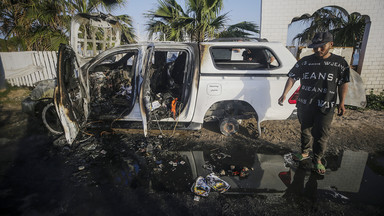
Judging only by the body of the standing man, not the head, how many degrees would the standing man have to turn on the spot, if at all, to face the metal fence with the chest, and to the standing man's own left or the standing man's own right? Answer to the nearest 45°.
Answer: approximately 90° to the standing man's own right

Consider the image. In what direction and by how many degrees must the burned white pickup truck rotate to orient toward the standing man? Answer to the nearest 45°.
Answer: approximately 135° to its left

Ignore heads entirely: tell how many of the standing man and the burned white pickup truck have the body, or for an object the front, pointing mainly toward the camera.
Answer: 1

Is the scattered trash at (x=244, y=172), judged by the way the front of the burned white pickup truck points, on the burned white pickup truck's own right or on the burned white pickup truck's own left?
on the burned white pickup truck's own left

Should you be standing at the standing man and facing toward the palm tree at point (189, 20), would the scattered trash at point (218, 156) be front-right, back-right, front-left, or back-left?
front-left

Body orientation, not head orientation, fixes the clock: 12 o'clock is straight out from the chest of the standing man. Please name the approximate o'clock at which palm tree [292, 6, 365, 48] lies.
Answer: The palm tree is roughly at 6 o'clock from the standing man.

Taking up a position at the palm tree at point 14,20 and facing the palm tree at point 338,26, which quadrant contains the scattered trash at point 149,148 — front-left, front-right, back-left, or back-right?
front-right

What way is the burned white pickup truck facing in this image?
to the viewer's left

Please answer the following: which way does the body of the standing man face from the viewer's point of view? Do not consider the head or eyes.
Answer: toward the camera

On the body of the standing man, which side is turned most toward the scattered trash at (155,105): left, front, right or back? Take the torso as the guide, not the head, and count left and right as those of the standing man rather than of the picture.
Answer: right

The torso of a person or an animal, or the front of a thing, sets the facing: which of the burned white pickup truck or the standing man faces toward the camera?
the standing man

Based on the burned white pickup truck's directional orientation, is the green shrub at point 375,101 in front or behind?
behind
